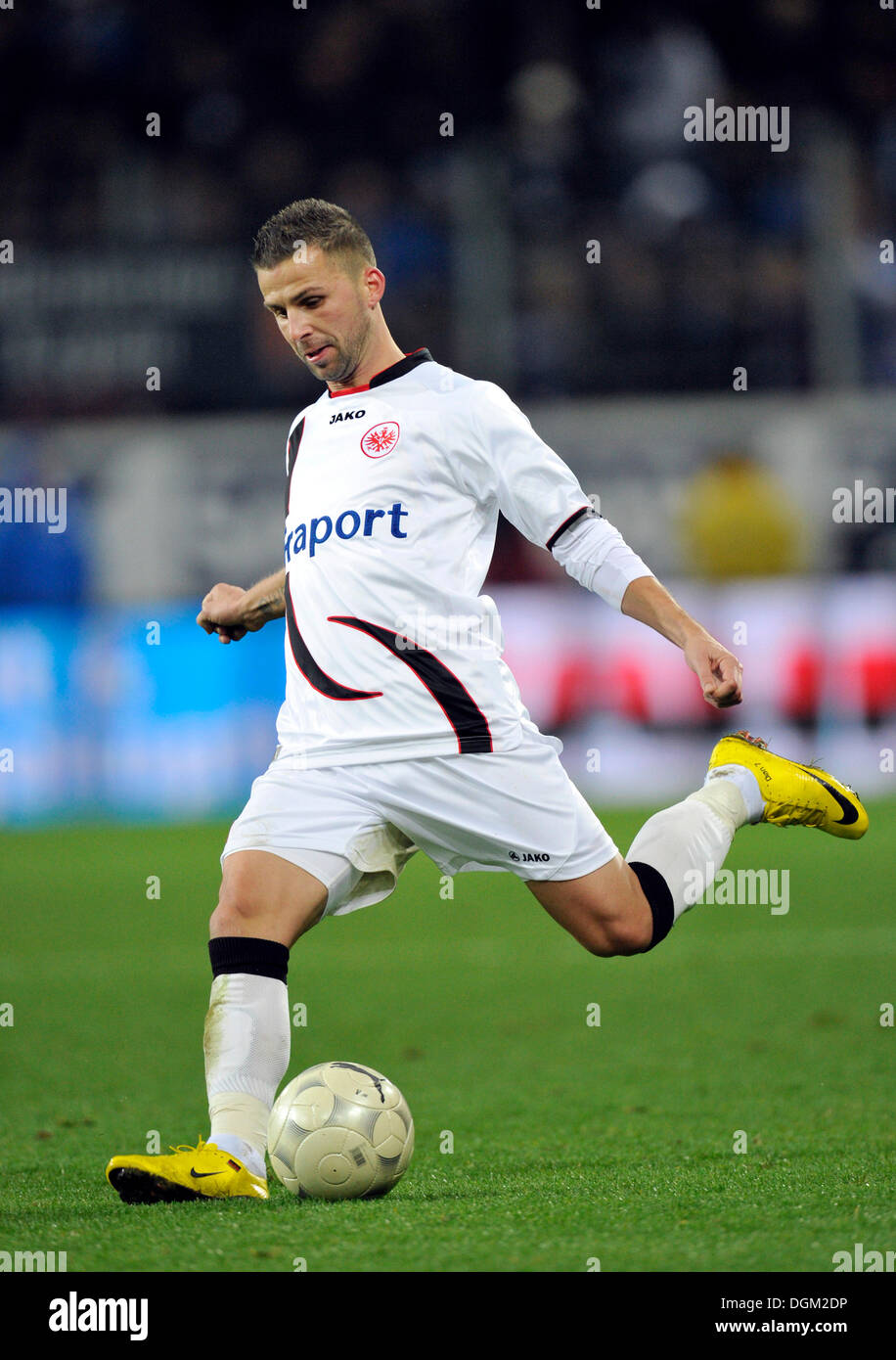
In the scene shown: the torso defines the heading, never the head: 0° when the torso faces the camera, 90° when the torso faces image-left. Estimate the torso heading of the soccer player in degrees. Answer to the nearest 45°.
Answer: approximately 45°

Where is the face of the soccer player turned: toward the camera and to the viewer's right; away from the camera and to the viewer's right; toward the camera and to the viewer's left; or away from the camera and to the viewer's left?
toward the camera and to the viewer's left
